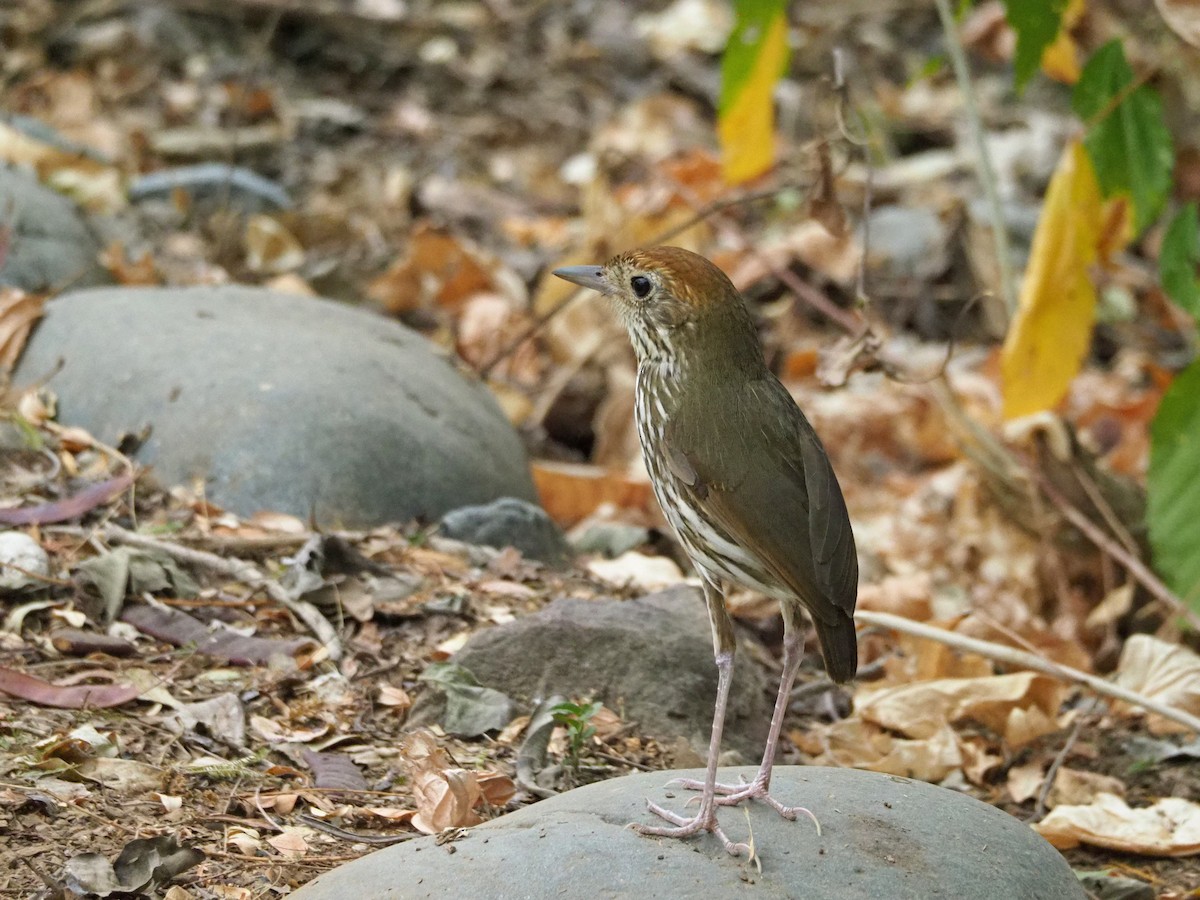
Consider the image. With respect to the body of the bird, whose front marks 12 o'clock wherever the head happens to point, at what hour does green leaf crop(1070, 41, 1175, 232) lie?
The green leaf is roughly at 4 o'clock from the bird.

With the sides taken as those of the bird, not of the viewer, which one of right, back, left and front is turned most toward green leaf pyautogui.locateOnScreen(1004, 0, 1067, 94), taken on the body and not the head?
right

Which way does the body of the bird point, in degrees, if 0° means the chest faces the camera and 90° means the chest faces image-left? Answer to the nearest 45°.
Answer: approximately 90°

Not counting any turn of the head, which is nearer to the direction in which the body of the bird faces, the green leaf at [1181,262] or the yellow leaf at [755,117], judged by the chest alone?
the yellow leaf

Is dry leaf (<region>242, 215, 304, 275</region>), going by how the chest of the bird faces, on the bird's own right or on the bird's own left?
on the bird's own right

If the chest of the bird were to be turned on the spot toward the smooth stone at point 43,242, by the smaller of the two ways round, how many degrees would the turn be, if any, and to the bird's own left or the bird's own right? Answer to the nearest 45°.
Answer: approximately 45° to the bird's own right
